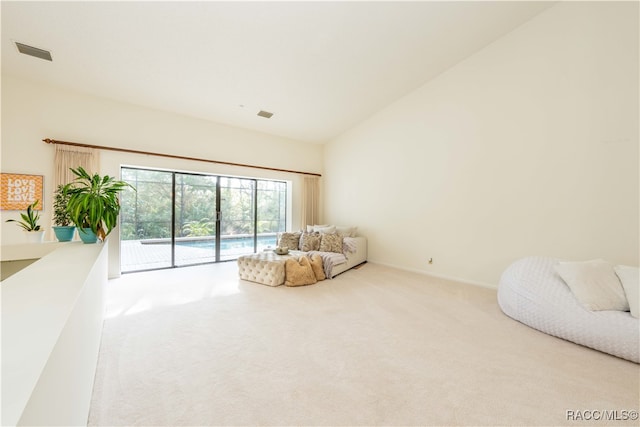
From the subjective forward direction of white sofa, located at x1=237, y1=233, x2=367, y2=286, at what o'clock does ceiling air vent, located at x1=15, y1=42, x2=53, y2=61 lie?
The ceiling air vent is roughly at 1 o'clock from the white sofa.

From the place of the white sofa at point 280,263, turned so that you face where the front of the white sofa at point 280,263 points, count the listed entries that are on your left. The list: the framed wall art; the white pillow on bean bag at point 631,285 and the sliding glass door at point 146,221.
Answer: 1

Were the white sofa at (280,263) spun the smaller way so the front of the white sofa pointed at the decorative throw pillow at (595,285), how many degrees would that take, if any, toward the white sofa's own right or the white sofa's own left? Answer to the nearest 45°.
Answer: approximately 90° to the white sofa's own left

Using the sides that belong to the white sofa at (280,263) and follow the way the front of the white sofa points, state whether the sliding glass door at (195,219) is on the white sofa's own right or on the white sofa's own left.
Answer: on the white sofa's own right

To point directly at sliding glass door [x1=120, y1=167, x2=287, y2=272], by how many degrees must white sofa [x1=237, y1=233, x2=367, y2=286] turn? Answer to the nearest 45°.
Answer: approximately 90° to its right

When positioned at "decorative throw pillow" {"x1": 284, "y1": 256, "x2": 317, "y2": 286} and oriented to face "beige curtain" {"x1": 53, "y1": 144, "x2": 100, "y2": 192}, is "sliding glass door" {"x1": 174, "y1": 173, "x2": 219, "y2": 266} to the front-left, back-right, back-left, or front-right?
front-right

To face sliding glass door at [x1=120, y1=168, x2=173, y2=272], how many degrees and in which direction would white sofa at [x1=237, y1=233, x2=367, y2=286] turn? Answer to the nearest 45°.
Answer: approximately 45° to its right

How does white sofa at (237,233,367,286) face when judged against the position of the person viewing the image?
facing the viewer and to the left of the viewer

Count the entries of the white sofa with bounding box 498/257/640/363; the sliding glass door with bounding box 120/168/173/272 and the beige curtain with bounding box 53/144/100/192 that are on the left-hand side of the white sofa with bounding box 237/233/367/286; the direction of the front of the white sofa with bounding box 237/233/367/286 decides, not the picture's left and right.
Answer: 1

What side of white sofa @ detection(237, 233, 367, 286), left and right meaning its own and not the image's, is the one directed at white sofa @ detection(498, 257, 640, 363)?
left

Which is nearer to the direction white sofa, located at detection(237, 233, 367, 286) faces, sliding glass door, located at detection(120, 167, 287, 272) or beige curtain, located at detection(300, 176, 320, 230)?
the sliding glass door
